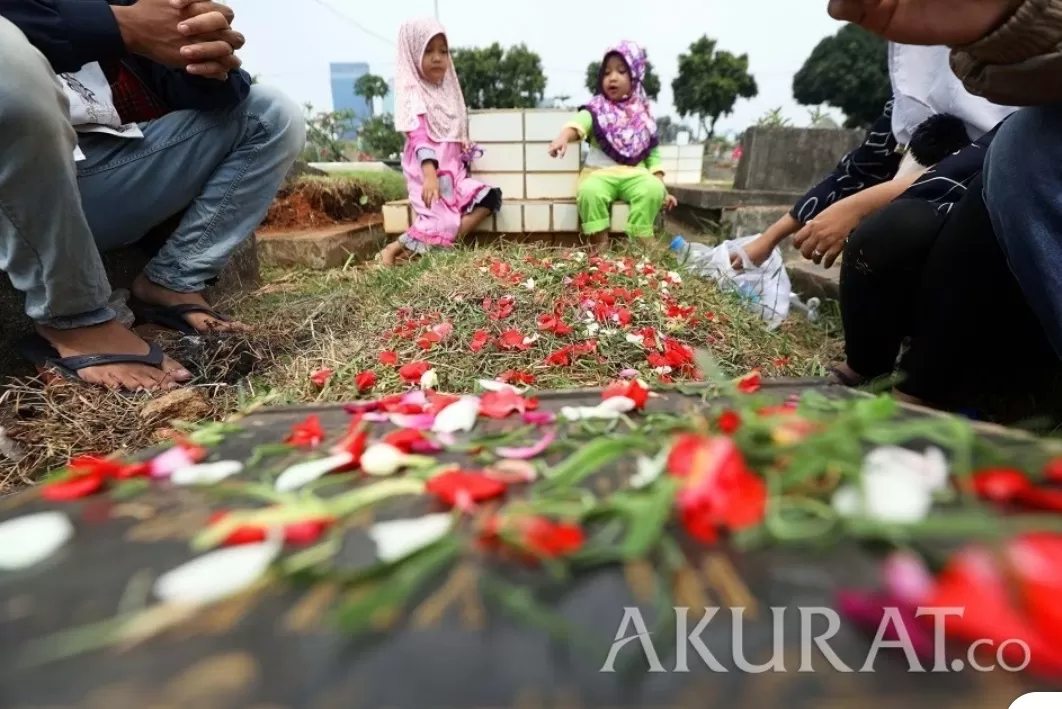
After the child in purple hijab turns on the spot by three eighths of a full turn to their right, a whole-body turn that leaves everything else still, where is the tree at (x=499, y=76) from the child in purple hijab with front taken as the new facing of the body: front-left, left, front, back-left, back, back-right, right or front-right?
front-right

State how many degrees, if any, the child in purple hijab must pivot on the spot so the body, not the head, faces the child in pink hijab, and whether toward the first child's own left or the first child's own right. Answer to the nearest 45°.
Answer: approximately 90° to the first child's own right

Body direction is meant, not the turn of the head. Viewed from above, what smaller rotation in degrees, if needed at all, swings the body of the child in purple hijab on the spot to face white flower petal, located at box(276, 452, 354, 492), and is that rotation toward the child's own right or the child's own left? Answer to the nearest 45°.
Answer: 0° — they already face it

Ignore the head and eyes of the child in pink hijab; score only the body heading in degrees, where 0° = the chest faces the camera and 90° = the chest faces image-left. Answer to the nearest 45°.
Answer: approximately 315°

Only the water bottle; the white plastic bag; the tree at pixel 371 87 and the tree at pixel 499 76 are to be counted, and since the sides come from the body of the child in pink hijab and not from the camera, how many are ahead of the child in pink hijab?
2

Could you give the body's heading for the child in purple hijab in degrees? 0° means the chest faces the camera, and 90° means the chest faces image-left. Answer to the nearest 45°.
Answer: approximately 0°

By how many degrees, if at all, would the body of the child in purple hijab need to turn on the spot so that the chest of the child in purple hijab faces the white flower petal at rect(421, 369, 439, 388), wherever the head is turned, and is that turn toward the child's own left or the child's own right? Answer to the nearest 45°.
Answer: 0° — they already face it

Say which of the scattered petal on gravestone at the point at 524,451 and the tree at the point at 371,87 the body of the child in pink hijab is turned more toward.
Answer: the scattered petal on gravestone

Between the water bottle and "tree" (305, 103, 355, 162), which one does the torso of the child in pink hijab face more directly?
the water bottle
